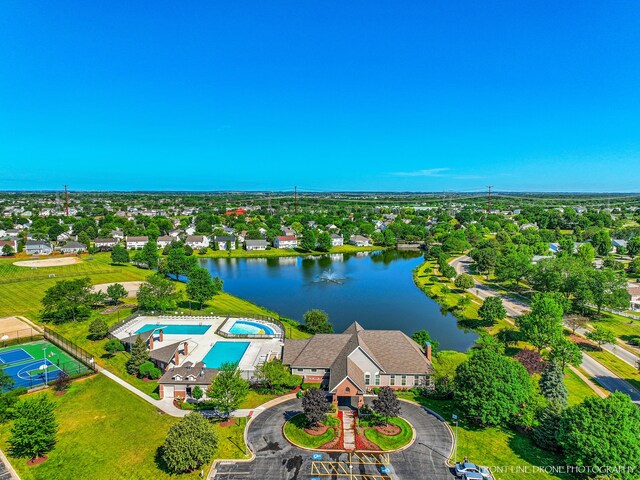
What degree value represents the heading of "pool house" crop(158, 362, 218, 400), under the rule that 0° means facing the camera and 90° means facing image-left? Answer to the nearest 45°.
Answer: approximately 0°

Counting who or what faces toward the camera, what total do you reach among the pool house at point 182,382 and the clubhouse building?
2

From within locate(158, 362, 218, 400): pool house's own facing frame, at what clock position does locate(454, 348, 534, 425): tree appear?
The tree is roughly at 10 o'clock from the pool house.

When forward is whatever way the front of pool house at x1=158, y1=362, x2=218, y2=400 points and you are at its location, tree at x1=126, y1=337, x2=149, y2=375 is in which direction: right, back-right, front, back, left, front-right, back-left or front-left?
back-right

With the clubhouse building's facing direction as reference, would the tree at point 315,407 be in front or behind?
in front

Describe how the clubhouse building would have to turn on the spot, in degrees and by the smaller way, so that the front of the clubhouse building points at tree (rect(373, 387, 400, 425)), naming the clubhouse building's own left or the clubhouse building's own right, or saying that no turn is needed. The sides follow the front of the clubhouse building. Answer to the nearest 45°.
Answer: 0° — it already faces it

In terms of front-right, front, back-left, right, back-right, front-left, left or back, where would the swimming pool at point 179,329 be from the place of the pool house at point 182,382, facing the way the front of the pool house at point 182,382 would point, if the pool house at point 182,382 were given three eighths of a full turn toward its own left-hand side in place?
front-left

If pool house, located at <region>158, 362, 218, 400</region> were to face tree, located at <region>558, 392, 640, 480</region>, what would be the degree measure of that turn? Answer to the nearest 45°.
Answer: approximately 45° to its left

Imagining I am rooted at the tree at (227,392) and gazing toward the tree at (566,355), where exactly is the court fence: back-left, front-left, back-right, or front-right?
back-left

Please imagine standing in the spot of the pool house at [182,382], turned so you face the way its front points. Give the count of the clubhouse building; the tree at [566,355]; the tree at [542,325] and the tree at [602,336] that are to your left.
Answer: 4

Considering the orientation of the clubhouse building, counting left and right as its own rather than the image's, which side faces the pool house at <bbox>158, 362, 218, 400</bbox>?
right

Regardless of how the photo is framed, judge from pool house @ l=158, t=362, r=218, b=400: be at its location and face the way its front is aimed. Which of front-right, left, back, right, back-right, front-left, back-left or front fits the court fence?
back-right

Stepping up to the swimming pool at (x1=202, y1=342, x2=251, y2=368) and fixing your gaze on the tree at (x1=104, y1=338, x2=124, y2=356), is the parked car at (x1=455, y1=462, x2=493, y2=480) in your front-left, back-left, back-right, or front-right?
back-left

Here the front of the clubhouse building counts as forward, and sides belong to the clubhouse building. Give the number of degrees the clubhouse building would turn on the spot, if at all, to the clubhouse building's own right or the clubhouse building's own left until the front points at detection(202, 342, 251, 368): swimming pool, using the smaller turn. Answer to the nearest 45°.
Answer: approximately 90° to the clubhouse building's own right

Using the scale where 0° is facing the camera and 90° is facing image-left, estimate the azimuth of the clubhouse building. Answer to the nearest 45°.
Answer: approximately 0°
